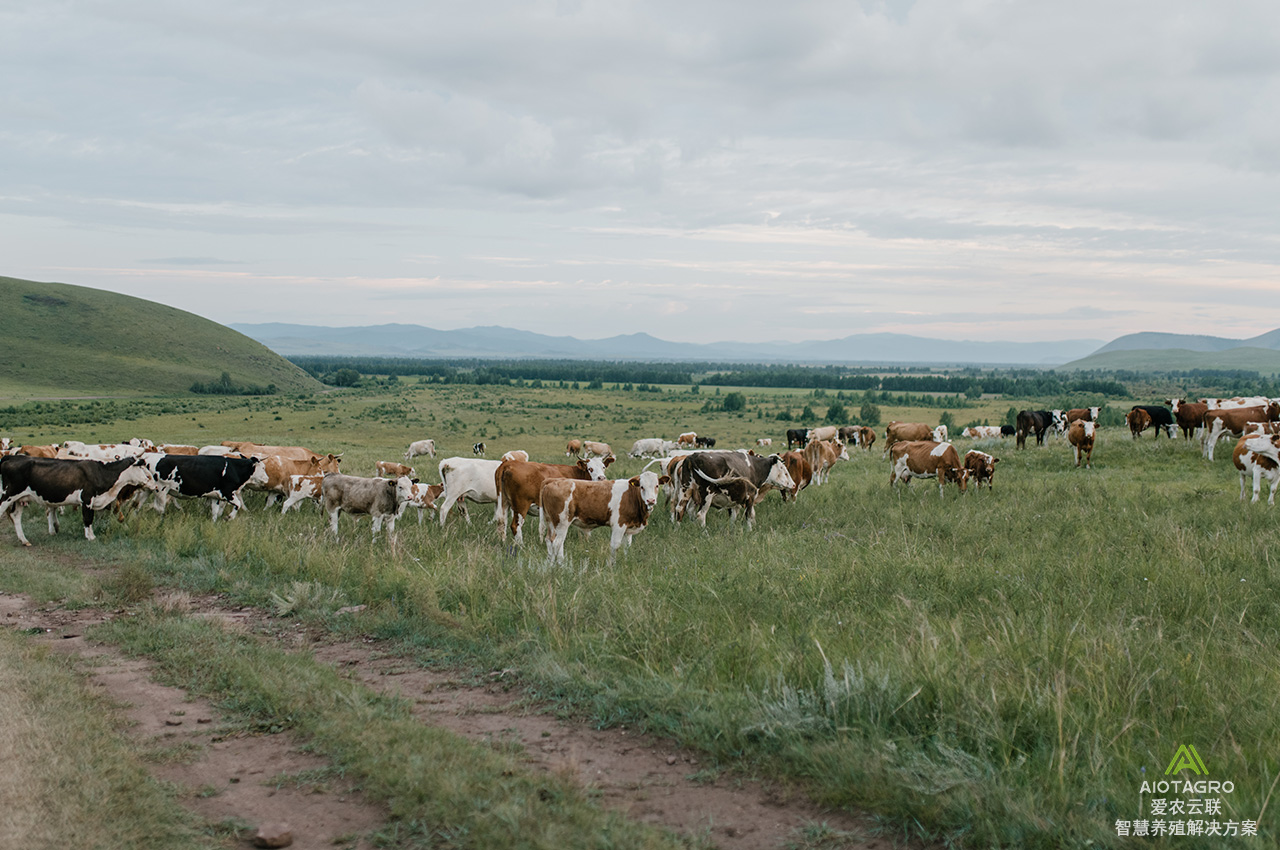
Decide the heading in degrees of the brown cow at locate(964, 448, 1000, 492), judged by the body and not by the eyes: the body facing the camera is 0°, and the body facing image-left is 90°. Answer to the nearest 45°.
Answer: approximately 315°

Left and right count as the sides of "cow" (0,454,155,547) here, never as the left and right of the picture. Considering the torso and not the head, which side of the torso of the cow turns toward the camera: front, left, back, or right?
right

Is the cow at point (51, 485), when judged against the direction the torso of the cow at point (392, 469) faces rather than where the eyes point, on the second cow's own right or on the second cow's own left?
on the second cow's own right

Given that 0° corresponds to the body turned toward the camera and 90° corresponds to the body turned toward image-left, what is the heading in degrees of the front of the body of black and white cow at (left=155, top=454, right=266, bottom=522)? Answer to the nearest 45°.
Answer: approximately 270°

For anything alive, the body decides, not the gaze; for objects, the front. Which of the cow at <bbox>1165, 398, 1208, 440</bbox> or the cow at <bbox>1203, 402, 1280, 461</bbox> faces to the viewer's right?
the cow at <bbox>1203, 402, 1280, 461</bbox>
